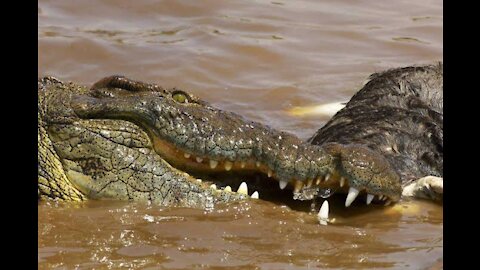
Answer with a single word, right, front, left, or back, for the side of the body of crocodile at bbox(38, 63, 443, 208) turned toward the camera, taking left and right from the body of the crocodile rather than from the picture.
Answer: right
